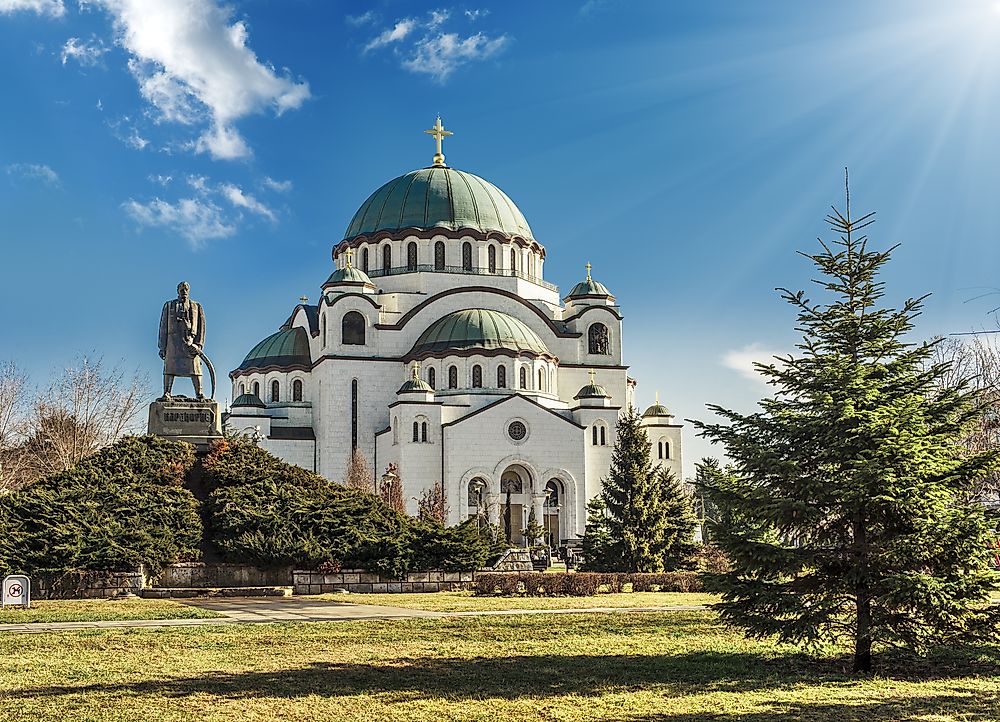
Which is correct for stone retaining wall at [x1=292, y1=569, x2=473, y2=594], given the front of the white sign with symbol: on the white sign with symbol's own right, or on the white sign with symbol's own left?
on the white sign with symbol's own left

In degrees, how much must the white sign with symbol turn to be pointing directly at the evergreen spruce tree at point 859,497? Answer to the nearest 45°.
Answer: approximately 45° to its left

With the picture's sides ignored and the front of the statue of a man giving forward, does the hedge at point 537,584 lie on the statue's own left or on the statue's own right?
on the statue's own left

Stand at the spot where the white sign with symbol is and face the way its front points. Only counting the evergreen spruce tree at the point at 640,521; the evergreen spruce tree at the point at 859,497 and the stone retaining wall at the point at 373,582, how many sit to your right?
0

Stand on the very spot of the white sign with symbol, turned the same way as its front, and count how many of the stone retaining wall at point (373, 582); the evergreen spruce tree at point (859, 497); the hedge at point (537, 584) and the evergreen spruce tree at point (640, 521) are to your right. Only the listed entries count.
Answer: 0

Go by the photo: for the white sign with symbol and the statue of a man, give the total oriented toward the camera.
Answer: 2

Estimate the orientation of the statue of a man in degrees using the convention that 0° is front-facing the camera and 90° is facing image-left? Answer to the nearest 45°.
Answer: approximately 0°

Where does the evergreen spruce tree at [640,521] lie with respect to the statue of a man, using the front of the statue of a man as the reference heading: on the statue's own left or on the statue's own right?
on the statue's own left

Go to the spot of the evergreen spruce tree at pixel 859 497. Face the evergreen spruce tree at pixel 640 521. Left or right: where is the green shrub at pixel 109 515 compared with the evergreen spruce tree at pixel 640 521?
left

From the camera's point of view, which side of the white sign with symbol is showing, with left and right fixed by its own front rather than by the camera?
front

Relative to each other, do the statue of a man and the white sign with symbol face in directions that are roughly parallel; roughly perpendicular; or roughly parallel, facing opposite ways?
roughly parallel

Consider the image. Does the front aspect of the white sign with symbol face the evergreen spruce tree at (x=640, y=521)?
no
